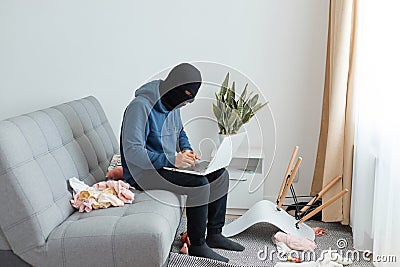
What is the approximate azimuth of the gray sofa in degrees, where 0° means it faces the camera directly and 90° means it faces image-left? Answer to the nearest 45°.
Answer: approximately 315°

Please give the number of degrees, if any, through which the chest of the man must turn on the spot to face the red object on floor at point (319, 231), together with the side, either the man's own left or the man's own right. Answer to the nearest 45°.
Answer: approximately 45° to the man's own left

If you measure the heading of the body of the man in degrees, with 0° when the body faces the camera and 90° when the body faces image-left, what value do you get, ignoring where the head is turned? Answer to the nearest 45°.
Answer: approximately 315°
